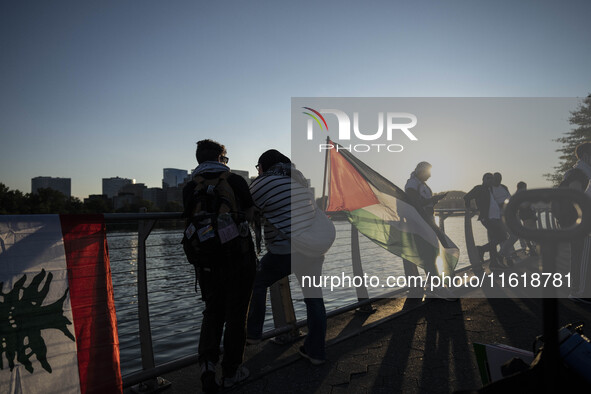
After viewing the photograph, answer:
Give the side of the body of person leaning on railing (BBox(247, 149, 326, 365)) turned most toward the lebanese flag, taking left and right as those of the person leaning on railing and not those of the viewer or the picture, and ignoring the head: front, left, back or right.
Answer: left

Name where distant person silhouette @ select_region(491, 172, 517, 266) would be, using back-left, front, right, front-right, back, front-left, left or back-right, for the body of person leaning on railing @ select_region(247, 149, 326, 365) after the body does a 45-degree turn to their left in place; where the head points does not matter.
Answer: back-right

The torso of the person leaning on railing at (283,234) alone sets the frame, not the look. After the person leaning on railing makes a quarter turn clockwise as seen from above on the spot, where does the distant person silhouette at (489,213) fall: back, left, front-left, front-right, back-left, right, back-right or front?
front

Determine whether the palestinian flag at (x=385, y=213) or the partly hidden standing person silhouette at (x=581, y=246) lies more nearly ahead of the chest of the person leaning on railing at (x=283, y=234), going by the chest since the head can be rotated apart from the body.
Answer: the palestinian flag

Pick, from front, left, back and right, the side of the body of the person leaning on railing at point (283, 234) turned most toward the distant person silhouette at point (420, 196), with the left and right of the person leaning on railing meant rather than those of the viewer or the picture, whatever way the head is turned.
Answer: right

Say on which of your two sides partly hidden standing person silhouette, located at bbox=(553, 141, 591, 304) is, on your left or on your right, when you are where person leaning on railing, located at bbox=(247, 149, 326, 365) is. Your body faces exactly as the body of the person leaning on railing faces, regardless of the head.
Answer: on your right

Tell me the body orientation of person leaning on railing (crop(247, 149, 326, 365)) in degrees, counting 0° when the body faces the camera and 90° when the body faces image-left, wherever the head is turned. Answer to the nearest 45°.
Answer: approximately 135°

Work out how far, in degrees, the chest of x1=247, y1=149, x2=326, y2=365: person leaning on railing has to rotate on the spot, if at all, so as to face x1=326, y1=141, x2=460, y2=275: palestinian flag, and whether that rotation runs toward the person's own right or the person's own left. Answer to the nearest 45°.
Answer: approximately 90° to the person's own right

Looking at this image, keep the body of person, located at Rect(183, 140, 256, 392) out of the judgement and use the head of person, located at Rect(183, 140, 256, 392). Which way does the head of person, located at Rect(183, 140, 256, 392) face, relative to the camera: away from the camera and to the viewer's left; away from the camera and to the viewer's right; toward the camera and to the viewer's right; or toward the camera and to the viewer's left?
away from the camera and to the viewer's right

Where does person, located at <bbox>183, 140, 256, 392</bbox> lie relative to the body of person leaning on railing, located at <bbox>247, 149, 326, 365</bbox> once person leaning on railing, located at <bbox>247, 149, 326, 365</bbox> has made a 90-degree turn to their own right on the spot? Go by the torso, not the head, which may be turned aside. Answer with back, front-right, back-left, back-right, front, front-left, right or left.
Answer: back
